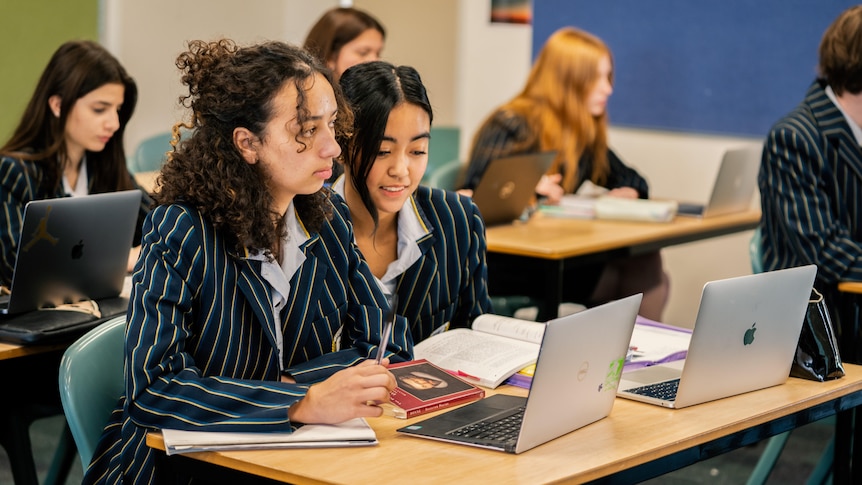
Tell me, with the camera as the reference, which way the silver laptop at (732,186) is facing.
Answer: facing away from the viewer and to the left of the viewer

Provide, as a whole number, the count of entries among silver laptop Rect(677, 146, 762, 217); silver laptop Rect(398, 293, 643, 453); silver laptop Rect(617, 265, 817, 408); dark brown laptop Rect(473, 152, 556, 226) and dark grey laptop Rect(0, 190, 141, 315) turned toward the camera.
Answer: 0

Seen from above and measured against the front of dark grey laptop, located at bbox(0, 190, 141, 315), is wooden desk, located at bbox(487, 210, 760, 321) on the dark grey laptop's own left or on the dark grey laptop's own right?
on the dark grey laptop's own right

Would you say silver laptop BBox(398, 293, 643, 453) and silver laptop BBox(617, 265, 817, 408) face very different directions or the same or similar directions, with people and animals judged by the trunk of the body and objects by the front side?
same or similar directions

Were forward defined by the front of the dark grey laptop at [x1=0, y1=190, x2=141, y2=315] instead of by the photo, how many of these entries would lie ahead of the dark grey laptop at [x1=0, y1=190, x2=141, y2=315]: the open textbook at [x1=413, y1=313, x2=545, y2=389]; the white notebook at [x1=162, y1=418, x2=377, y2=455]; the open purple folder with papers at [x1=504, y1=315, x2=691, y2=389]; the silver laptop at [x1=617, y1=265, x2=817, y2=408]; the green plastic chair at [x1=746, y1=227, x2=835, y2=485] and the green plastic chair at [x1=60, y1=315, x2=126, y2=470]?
0

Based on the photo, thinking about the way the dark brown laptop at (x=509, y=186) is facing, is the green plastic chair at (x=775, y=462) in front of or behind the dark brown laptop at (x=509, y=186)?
behind

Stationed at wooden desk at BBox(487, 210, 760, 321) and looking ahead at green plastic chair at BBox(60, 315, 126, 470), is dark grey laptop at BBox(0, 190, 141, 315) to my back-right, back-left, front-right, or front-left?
front-right

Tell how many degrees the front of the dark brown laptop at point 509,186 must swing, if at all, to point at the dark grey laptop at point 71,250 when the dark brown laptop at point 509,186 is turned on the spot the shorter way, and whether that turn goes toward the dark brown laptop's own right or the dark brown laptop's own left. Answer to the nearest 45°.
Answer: approximately 90° to the dark brown laptop's own left

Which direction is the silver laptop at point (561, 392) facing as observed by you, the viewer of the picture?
facing away from the viewer and to the left of the viewer

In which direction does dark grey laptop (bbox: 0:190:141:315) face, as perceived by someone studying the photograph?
facing away from the viewer and to the left of the viewer

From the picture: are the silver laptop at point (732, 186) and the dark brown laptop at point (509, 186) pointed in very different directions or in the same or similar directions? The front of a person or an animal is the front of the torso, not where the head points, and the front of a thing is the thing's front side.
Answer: same or similar directions

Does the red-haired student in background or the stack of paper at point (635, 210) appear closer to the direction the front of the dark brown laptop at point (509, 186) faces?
the red-haired student in background

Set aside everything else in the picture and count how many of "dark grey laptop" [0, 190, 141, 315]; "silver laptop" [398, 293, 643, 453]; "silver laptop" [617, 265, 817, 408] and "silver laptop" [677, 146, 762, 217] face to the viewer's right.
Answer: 0

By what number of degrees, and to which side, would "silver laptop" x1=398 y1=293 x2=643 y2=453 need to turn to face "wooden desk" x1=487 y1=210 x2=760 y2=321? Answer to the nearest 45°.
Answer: approximately 45° to its right

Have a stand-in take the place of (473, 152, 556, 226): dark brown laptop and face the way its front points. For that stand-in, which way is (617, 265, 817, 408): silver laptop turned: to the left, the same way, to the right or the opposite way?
the same way

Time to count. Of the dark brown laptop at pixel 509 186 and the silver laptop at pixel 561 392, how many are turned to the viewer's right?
0

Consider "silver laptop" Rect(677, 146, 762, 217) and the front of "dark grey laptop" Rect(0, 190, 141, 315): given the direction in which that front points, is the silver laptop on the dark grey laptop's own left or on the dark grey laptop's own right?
on the dark grey laptop's own right

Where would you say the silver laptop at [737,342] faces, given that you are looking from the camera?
facing away from the viewer and to the left of the viewer

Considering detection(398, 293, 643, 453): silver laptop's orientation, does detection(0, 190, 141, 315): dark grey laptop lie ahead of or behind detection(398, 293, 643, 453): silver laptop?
ahead

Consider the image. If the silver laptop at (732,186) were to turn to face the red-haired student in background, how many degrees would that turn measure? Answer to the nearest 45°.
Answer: approximately 45° to its left
